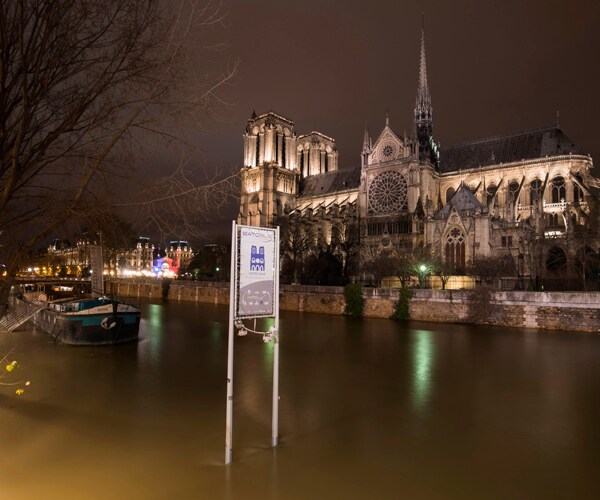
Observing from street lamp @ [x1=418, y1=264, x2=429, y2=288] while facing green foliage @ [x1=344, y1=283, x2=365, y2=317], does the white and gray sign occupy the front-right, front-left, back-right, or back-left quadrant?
front-left

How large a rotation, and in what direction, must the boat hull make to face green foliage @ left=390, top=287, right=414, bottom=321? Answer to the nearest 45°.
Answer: approximately 45° to its left

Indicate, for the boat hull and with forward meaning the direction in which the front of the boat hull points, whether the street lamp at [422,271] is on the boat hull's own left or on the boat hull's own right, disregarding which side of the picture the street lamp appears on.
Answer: on the boat hull's own left

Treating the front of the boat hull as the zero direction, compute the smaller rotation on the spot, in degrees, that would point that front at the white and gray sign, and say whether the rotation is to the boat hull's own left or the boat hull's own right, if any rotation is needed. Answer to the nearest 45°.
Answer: approximately 45° to the boat hull's own right

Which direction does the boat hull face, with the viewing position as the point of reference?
facing the viewer and to the right of the viewer

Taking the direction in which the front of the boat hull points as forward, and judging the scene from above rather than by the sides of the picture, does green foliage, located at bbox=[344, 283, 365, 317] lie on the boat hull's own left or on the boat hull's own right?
on the boat hull's own left

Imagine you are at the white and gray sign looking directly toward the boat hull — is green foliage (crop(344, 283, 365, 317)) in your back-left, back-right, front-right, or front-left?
front-right

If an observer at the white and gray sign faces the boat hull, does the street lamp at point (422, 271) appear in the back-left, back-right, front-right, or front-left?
front-right
